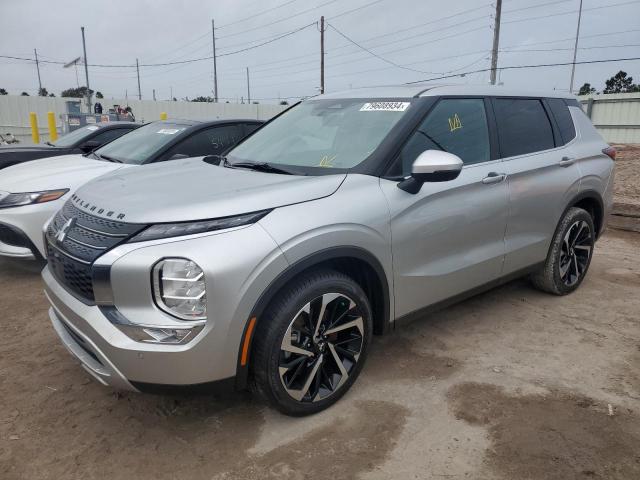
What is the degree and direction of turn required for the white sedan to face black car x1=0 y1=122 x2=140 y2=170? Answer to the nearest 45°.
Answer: approximately 135° to its right

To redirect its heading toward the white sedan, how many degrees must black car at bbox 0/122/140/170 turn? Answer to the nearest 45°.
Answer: approximately 45° to its left

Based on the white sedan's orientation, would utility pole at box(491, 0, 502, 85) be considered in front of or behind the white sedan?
behind

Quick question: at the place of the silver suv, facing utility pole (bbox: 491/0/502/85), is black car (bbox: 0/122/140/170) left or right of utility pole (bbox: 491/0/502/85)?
left

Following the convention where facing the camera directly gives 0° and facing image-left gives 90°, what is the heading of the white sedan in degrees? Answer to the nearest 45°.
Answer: approximately 45°

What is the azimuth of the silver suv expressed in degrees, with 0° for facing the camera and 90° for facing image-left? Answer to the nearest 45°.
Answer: approximately 45°

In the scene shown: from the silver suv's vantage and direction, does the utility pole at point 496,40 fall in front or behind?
behind

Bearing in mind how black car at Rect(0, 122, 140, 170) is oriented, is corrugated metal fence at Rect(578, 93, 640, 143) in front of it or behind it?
behind

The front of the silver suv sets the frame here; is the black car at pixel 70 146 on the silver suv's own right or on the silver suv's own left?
on the silver suv's own right
